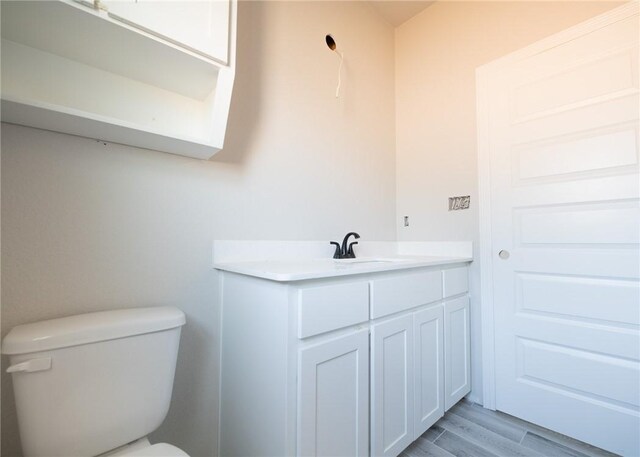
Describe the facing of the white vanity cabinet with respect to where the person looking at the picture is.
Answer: facing the viewer and to the right of the viewer

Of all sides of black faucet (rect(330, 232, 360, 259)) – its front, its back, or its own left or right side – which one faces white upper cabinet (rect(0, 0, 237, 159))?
right

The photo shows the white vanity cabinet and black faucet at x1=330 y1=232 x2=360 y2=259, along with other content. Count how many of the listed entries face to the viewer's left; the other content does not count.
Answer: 0

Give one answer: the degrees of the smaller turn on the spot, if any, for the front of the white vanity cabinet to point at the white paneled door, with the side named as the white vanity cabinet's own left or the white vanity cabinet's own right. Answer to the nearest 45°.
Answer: approximately 45° to the white vanity cabinet's own left

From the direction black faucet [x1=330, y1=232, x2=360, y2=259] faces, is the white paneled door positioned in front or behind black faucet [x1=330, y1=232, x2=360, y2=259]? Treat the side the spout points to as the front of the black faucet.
in front
